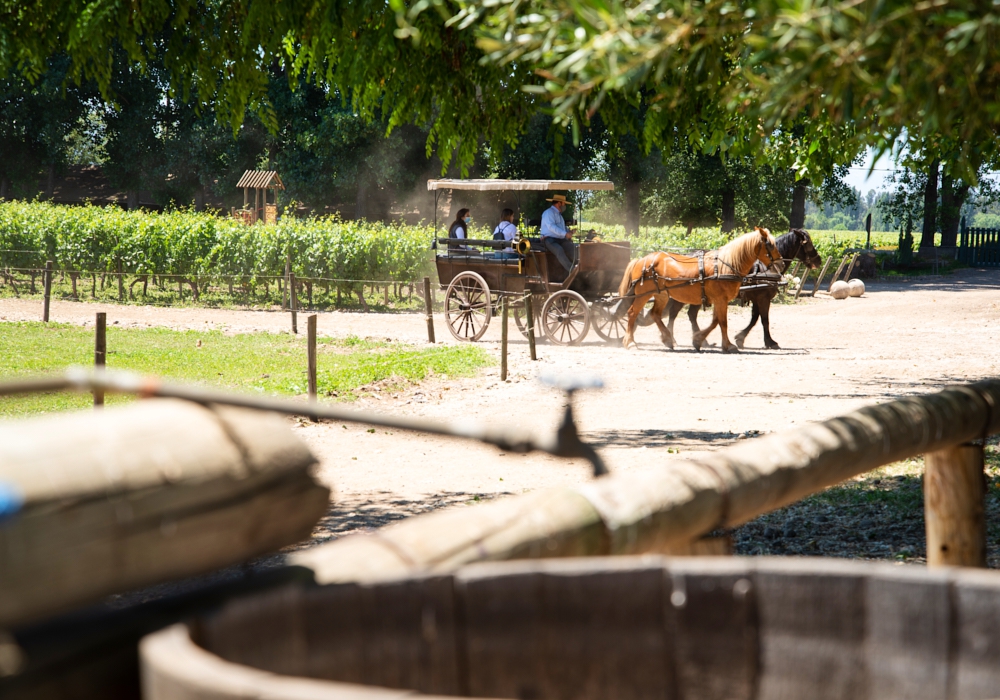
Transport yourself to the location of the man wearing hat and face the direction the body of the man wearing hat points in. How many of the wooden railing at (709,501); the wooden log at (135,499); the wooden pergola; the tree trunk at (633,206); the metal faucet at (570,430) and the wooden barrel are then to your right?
4

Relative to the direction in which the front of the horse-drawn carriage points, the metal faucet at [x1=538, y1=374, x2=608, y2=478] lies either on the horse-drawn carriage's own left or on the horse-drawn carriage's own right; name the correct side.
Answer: on the horse-drawn carriage's own right

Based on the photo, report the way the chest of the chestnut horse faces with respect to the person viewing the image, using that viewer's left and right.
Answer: facing to the right of the viewer

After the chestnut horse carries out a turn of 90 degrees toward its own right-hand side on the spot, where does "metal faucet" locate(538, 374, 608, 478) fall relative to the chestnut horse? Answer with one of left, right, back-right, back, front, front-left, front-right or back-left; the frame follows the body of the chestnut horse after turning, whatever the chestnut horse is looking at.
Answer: front

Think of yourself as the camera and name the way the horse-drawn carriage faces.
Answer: facing the viewer and to the right of the viewer

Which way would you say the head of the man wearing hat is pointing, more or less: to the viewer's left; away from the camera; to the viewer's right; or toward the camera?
to the viewer's right

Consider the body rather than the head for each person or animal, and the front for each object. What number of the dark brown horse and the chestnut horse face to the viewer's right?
2

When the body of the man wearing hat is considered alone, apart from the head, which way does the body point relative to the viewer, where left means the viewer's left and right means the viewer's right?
facing to the right of the viewer

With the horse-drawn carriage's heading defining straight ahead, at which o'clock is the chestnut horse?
The chestnut horse is roughly at 11 o'clock from the horse-drawn carriage.

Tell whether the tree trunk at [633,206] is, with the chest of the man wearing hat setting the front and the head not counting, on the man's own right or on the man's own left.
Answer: on the man's own left

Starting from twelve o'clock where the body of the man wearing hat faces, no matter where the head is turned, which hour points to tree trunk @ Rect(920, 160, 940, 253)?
The tree trunk is roughly at 10 o'clock from the man wearing hat.

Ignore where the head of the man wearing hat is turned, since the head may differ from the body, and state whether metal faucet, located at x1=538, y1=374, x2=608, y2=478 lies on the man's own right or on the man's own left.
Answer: on the man's own right

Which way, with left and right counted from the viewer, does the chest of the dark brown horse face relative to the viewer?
facing to the right of the viewer

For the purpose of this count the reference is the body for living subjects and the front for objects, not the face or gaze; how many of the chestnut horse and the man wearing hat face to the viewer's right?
2

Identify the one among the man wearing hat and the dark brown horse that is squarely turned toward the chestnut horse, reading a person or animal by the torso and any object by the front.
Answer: the man wearing hat

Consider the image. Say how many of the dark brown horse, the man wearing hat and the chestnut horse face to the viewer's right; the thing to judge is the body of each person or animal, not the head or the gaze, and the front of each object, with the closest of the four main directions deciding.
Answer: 3
